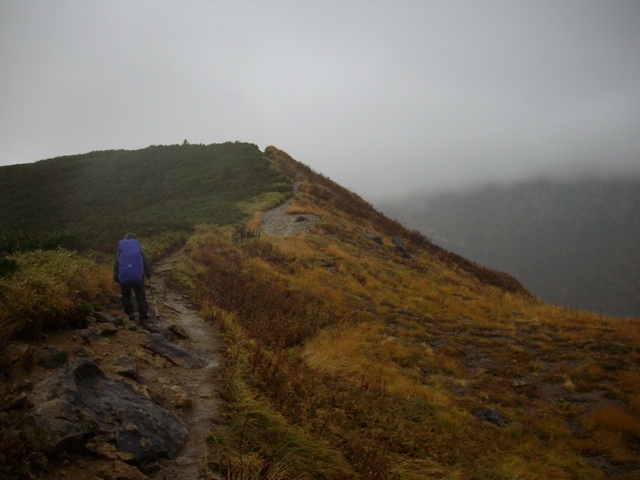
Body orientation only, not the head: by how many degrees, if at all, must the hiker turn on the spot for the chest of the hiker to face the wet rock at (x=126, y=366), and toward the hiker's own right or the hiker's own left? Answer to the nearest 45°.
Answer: approximately 180°

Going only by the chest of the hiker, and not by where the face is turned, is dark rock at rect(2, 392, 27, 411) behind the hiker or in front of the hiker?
behind

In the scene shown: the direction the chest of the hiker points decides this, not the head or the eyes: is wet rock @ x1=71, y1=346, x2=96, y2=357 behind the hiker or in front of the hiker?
behind

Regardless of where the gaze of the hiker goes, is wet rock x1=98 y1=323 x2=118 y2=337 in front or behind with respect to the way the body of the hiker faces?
behind

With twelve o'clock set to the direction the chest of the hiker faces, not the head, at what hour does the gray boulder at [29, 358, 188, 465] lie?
The gray boulder is roughly at 6 o'clock from the hiker.

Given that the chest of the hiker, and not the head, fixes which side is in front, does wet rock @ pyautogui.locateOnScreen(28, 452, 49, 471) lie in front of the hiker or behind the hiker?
behind

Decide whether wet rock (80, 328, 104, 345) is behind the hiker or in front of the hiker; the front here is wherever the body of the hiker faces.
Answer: behind

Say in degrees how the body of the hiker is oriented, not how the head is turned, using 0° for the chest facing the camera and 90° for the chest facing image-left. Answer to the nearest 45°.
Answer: approximately 180°

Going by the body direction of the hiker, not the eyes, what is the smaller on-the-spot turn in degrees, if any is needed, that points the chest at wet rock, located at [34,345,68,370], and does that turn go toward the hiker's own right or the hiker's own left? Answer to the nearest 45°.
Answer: approximately 180°

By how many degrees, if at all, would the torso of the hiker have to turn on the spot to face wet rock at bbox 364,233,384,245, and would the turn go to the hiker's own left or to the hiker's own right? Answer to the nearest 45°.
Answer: approximately 45° to the hiker's own right

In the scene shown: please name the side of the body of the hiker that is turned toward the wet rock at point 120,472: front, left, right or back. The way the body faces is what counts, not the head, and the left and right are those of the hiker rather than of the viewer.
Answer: back
